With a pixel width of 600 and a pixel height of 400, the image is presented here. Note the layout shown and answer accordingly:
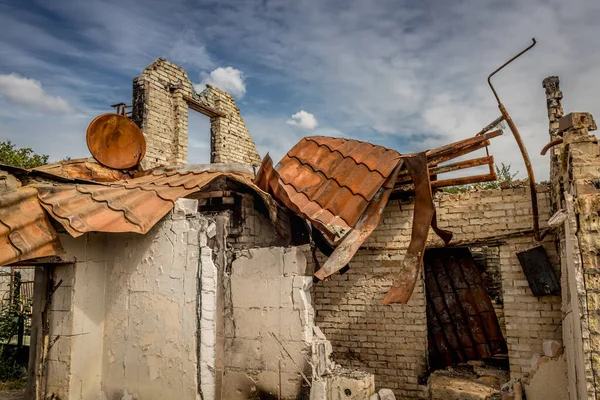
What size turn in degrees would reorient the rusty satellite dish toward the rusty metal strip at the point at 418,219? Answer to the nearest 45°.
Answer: approximately 45° to its left

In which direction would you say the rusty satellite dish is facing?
toward the camera

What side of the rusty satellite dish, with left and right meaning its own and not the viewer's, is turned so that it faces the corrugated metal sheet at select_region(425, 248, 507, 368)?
left

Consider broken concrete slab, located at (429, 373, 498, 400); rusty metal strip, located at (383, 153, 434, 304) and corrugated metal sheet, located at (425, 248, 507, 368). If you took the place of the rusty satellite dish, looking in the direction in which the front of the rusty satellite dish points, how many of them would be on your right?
0
